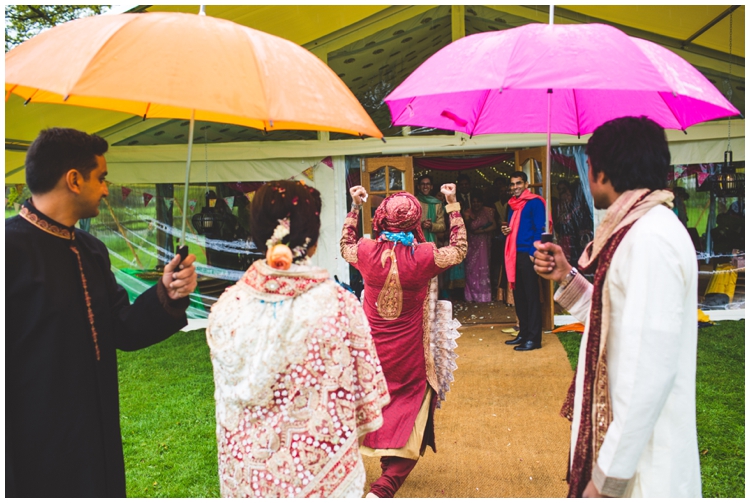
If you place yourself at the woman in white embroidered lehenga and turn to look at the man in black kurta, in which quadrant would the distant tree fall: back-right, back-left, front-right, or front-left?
front-right

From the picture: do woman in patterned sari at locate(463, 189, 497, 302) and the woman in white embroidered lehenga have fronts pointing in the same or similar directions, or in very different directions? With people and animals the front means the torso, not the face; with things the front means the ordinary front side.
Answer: very different directions

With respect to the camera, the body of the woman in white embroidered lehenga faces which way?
away from the camera

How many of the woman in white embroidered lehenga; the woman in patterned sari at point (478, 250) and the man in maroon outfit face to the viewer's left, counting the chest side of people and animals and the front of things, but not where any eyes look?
0

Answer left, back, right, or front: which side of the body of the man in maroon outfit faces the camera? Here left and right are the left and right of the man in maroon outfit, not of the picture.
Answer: back

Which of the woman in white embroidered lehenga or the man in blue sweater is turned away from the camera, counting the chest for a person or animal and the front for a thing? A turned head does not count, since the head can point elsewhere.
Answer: the woman in white embroidered lehenga

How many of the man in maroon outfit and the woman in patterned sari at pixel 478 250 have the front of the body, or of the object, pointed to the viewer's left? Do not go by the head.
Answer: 0

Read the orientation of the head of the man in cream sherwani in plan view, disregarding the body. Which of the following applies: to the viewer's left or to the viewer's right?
to the viewer's left

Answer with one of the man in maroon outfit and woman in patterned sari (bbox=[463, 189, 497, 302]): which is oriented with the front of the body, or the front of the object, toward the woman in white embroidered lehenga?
the woman in patterned sari

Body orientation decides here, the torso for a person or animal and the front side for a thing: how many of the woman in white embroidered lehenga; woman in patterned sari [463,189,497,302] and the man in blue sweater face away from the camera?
1

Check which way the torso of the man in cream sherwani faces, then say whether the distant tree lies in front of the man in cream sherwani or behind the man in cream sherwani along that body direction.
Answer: in front

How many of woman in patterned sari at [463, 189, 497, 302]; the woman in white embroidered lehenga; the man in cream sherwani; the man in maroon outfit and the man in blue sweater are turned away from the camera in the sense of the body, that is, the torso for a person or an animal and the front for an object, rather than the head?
2

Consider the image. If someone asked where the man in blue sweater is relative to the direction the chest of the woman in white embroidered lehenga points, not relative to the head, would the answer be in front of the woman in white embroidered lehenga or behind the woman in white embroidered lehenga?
in front

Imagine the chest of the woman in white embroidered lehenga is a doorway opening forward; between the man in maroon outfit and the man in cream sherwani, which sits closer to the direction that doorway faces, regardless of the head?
the man in maroon outfit

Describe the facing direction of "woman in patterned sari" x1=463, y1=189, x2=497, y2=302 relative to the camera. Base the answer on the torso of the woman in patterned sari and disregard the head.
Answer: toward the camera

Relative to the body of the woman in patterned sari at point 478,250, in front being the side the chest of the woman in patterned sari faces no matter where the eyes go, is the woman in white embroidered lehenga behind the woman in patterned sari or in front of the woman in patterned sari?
in front

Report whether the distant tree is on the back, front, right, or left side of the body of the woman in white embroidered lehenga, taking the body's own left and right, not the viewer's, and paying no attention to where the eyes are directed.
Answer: front
